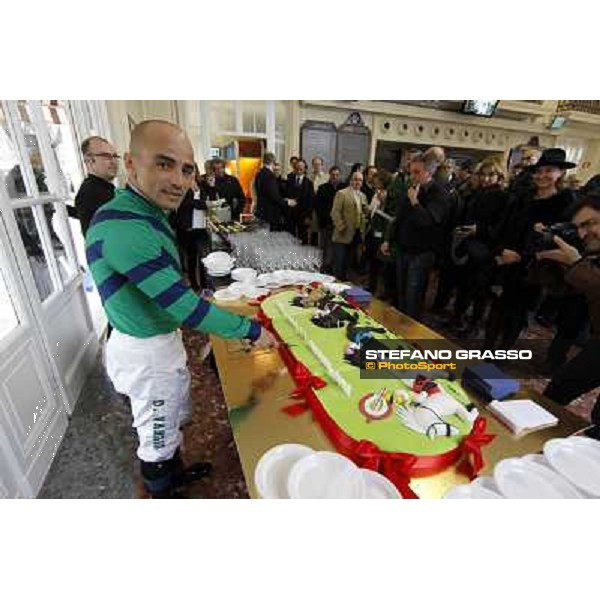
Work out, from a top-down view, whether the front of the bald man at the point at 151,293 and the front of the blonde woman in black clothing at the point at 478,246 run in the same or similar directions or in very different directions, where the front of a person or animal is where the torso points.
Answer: very different directions

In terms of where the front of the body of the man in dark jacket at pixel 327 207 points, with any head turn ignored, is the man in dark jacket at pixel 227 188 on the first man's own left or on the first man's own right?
on the first man's own right

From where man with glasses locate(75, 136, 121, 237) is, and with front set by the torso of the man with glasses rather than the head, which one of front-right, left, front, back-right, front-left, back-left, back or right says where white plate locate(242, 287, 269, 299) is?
front-right

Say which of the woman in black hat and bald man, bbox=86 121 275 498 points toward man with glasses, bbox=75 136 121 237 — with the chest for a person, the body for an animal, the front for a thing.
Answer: the woman in black hat

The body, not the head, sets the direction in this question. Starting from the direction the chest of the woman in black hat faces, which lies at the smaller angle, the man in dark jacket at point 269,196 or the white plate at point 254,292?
the white plate

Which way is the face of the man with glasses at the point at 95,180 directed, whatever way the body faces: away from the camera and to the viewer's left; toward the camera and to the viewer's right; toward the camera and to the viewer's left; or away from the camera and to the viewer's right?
toward the camera and to the viewer's right

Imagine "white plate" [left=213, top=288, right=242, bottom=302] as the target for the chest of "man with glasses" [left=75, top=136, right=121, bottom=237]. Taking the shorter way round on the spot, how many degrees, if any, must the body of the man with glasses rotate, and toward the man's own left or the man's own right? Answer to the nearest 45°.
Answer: approximately 45° to the man's own right

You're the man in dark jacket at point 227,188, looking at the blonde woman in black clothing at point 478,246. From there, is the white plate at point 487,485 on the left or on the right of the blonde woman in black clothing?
right

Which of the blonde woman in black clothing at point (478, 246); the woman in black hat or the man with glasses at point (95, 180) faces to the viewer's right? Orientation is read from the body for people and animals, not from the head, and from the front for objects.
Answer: the man with glasses

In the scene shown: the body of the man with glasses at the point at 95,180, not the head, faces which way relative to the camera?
to the viewer's right

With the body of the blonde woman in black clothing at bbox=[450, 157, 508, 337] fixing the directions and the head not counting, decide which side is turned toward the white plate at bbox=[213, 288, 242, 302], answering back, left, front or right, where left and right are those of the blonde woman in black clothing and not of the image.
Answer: front
